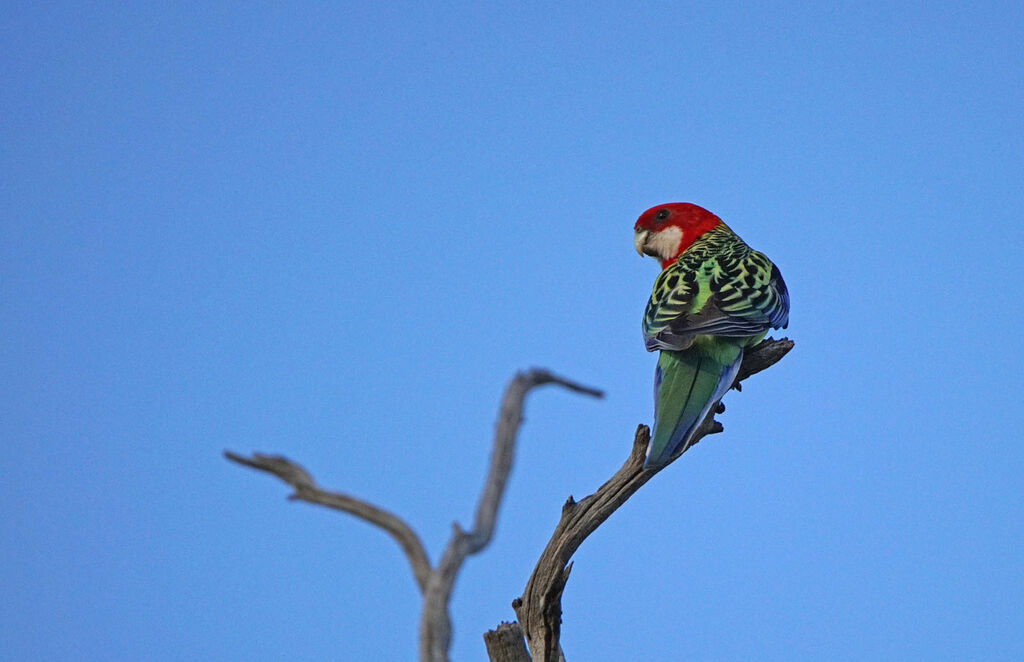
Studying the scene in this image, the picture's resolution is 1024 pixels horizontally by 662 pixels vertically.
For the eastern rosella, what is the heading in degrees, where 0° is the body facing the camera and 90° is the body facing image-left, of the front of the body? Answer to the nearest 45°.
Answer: approximately 180°
